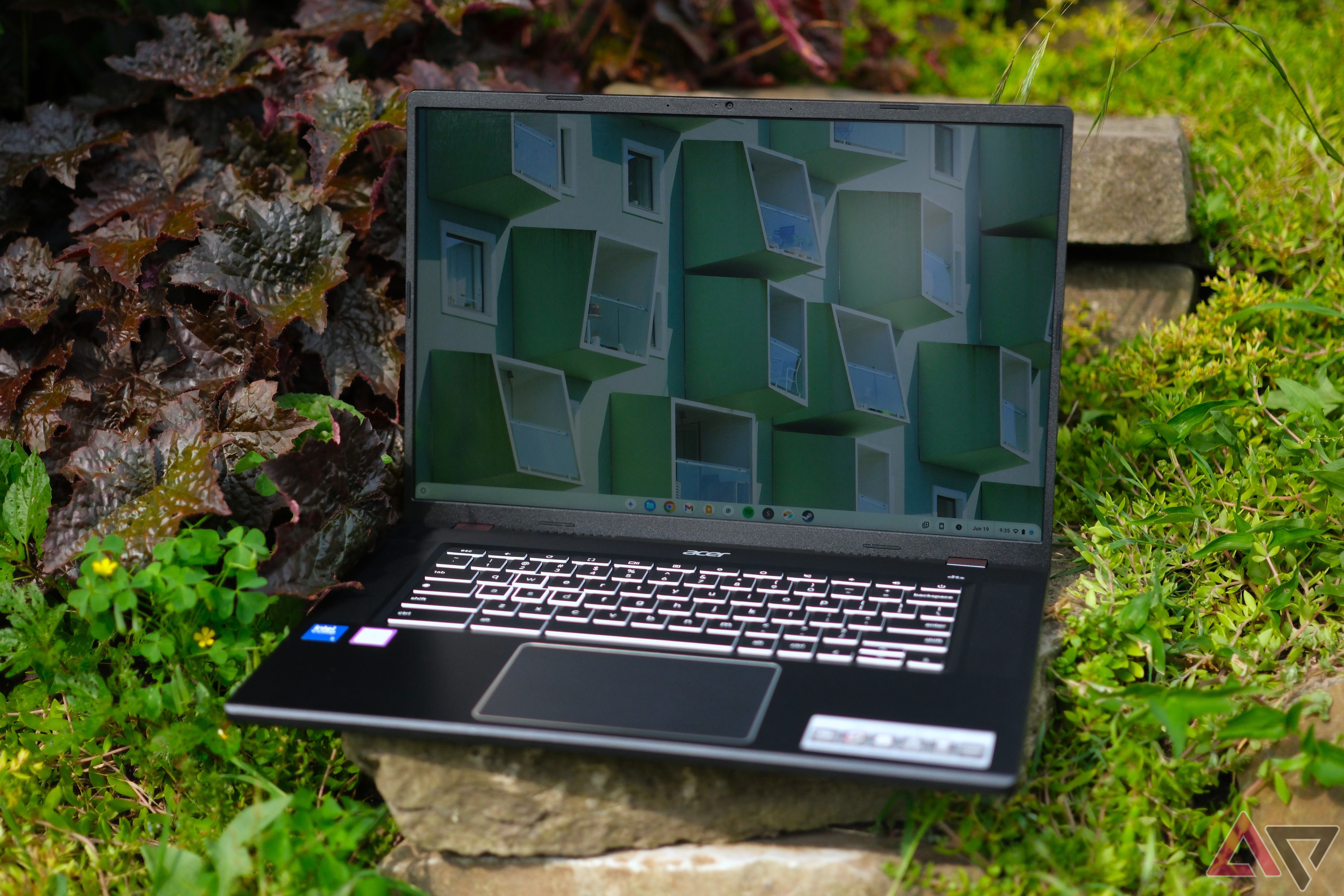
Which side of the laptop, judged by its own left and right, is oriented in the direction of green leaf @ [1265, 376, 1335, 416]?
left

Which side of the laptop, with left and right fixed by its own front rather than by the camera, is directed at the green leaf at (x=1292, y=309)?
left

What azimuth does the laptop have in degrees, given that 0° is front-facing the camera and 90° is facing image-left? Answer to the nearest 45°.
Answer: approximately 0°

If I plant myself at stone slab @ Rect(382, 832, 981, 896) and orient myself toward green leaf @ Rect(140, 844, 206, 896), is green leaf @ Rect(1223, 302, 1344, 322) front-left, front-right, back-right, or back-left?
back-right

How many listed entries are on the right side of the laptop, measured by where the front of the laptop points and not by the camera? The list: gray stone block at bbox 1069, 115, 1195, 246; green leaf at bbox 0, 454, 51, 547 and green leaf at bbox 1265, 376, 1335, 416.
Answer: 1

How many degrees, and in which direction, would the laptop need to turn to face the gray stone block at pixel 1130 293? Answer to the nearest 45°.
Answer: approximately 135° to its left

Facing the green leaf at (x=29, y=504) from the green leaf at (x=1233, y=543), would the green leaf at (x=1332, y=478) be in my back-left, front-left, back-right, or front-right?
back-right

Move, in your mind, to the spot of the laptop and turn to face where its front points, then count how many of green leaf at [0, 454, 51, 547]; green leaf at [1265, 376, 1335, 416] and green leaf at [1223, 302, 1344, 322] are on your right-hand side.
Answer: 1

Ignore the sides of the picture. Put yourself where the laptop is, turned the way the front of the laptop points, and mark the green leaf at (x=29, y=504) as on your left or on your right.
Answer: on your right
